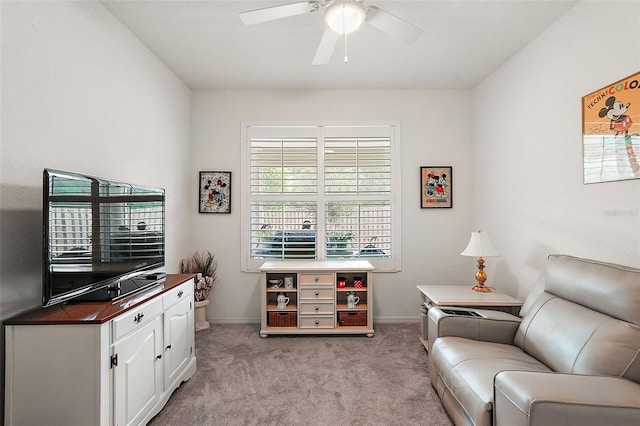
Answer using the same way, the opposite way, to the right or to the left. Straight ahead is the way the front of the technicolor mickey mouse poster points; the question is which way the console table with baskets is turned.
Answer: to the left

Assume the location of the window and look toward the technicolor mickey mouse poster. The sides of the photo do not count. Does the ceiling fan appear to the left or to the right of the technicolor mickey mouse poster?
right

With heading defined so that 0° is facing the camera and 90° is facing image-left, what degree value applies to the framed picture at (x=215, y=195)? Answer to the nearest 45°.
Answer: approximately 0°

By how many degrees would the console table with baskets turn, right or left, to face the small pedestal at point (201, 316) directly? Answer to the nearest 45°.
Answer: approximately 90° to its right

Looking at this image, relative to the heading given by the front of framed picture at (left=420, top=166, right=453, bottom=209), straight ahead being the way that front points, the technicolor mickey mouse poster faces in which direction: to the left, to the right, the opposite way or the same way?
to the right

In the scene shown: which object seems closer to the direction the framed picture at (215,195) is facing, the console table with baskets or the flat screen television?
the flat screen television

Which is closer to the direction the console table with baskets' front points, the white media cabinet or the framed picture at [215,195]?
the white media cabinet

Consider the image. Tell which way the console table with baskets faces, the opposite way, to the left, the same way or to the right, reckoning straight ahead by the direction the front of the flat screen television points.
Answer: to the right
